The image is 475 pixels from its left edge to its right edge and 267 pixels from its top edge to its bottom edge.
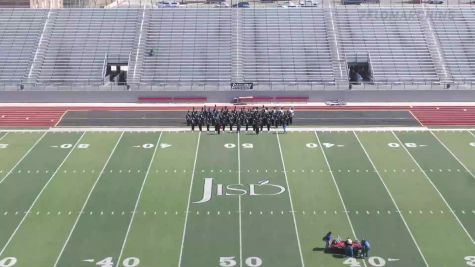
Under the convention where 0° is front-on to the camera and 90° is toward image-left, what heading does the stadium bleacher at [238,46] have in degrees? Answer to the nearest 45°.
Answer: approximately 0°
